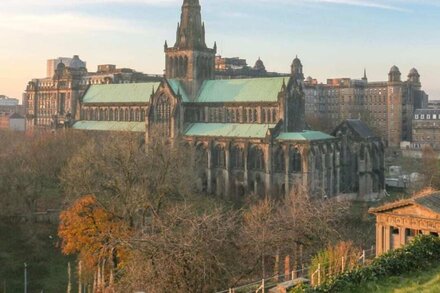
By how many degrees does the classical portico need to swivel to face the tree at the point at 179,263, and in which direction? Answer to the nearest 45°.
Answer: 0° — it already faces it

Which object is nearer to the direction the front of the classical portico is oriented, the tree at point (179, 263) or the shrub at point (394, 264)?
the shrub

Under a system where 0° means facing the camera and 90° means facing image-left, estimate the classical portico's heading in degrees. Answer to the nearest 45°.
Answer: approximately 45°

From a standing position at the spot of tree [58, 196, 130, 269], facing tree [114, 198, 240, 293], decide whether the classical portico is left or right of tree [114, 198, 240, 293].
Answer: left
